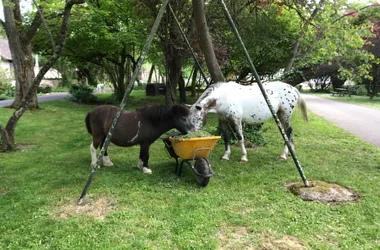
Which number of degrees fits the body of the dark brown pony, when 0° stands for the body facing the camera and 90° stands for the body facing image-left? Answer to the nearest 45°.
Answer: approximately 270°

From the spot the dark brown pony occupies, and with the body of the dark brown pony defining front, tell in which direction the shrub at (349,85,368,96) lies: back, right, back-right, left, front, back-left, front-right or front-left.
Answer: front-left

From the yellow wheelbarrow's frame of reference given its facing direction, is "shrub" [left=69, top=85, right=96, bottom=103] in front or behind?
behind

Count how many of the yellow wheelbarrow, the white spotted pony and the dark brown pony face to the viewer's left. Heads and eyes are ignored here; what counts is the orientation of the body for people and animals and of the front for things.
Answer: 1

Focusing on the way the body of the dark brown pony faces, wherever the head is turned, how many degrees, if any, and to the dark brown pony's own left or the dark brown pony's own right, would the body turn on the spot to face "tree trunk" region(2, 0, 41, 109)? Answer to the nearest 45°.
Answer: approximately 135° to the dark brown pony's own left

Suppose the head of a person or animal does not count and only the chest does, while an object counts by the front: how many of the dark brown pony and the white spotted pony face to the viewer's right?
1

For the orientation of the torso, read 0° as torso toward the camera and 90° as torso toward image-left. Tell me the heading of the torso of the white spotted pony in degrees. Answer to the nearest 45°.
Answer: approximately 90°

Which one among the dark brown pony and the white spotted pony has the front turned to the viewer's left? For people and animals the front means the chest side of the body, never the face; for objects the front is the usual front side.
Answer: the white spotted pony
